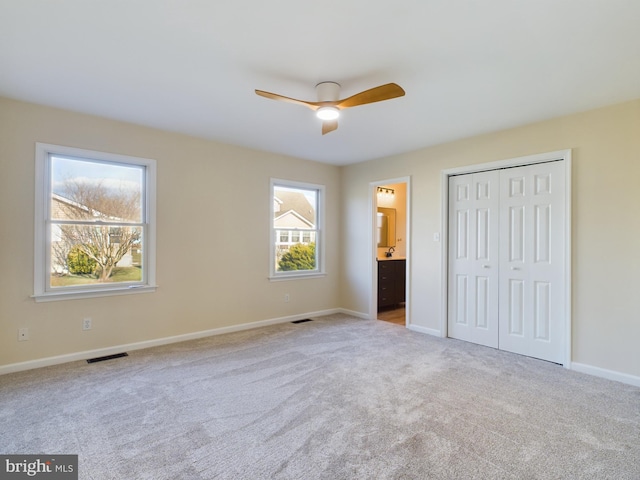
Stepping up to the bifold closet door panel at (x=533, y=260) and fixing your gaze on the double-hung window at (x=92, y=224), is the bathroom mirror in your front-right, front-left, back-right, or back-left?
front-right

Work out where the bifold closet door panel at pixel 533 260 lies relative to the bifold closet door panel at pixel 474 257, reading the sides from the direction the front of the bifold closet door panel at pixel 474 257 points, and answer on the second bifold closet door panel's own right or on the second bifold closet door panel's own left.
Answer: on the second bifold closet door panel's own left

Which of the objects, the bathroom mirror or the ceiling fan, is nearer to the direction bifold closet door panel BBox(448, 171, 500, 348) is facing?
the ceiling fan

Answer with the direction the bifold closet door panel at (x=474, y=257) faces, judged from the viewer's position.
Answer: facing the viewer and to the left of the viewer

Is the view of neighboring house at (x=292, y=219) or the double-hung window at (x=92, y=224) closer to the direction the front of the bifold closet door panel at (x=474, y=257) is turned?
the double-hung window

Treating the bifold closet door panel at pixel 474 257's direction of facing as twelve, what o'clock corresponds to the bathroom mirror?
The bathroom mirror is roughly at 3 o'clock from the bifold closet door panel.

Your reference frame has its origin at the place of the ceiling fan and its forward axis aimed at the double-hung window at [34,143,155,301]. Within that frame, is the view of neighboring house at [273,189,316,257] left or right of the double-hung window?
right

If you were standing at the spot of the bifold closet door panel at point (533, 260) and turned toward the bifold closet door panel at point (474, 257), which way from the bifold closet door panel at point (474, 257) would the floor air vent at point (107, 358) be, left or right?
left

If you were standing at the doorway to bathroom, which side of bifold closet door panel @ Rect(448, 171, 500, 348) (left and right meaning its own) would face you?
right

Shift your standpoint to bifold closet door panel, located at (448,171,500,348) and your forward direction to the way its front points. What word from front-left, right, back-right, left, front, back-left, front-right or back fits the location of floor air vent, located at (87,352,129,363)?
front

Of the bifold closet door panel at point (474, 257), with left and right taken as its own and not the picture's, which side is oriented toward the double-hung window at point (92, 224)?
front

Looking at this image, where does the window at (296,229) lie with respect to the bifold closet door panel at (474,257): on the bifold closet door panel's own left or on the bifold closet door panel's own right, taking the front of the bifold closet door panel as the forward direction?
on the bifold closet door panel's own right
